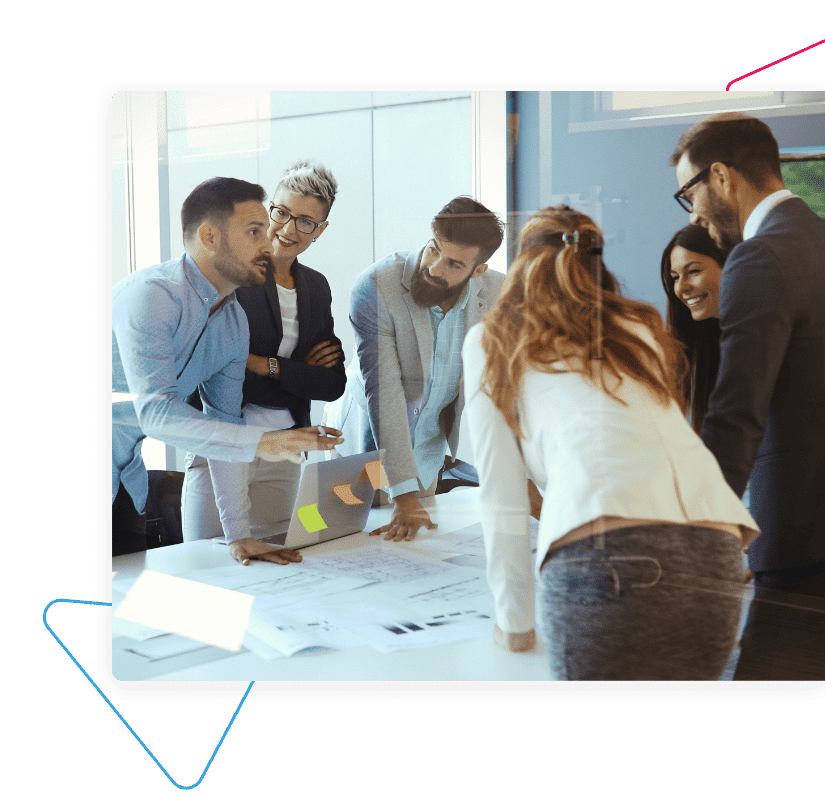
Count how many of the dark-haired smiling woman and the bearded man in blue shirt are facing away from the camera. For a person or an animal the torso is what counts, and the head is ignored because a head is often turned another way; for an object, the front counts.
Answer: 0

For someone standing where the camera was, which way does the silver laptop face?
facing away from the viewer and to the left of the viewer

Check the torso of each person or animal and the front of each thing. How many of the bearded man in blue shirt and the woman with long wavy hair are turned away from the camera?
1

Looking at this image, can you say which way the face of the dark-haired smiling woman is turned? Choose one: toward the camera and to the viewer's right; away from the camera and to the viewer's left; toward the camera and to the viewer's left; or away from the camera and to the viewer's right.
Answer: toward the camera and to the viewer's left

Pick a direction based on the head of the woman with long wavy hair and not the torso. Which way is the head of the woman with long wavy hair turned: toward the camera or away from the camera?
away from the camera

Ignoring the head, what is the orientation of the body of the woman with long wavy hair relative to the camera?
away from the camera

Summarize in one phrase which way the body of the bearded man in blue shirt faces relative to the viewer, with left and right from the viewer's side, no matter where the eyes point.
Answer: facing the viewer and to the right of the viewer

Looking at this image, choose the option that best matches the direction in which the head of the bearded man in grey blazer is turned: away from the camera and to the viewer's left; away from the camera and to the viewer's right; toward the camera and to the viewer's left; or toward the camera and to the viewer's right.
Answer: toward the camera and to the viewer's left
